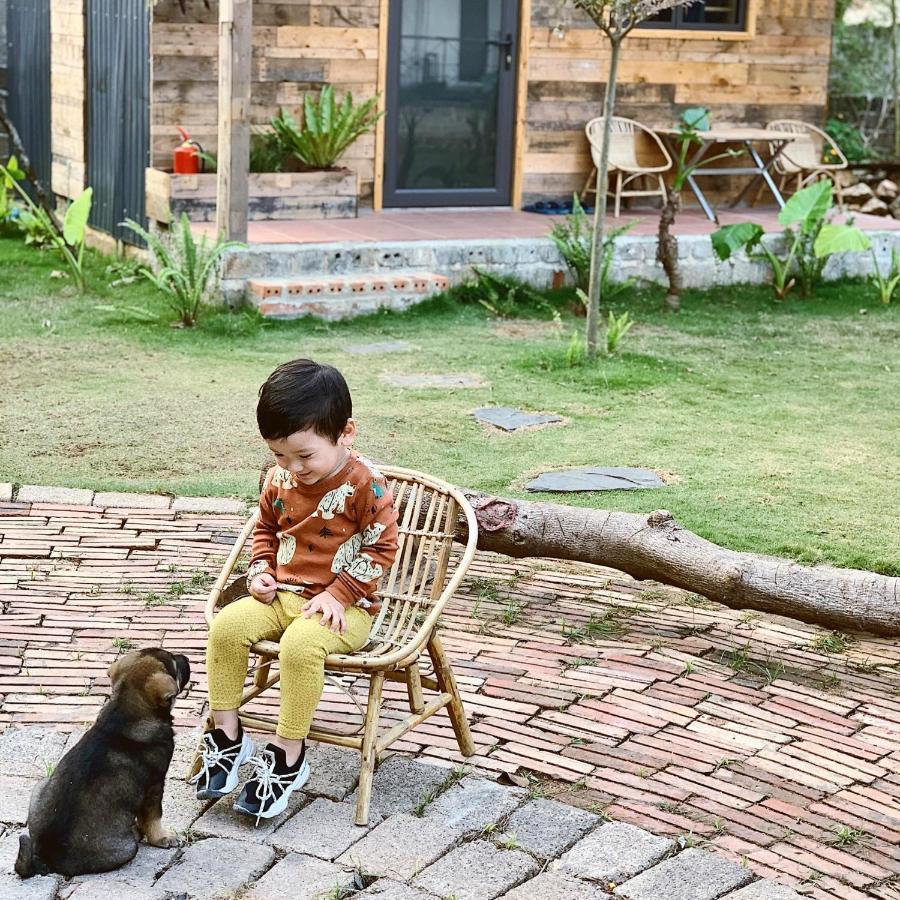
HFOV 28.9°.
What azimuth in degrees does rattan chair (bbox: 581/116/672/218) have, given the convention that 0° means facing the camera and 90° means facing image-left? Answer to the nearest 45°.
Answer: approximately 315°

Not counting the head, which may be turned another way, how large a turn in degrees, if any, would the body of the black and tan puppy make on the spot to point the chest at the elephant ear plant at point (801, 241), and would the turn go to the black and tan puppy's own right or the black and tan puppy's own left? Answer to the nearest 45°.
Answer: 0° — it already faces it

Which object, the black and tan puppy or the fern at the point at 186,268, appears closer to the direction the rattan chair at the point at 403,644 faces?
the black and tan puppy

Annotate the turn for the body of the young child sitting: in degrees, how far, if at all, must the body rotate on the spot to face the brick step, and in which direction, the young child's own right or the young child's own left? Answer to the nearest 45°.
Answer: approximately 135° to the young child's own right

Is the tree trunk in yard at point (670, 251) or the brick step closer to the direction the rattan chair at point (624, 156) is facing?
the tree trunk in yard

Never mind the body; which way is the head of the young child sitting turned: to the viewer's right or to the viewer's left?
to the viewer's left

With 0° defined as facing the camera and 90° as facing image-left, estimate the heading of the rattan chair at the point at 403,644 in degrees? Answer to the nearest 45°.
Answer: approximately 45°

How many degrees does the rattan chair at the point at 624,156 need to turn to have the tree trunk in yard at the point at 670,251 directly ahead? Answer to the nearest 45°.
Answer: approximately 45° to its right

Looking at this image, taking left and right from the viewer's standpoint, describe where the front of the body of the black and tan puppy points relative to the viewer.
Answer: facing away from the viewer and to the right of the viewer
